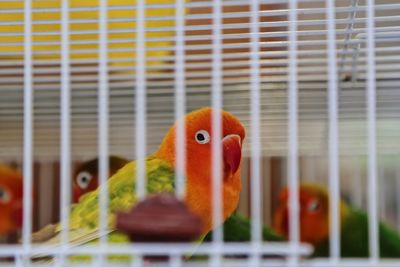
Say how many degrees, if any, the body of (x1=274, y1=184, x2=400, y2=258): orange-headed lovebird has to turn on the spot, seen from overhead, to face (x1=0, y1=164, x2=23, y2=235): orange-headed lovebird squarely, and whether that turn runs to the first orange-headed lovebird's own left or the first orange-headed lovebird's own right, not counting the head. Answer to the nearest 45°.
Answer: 0° — it already faces it

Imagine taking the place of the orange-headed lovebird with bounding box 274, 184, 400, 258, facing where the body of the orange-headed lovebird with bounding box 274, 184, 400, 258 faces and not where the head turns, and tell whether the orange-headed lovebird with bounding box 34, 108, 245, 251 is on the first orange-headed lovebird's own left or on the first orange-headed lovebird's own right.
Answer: on the first orange-headed lovebird's own left

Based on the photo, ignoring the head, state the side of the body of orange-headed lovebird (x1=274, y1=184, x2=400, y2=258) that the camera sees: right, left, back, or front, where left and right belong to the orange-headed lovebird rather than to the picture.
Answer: left
